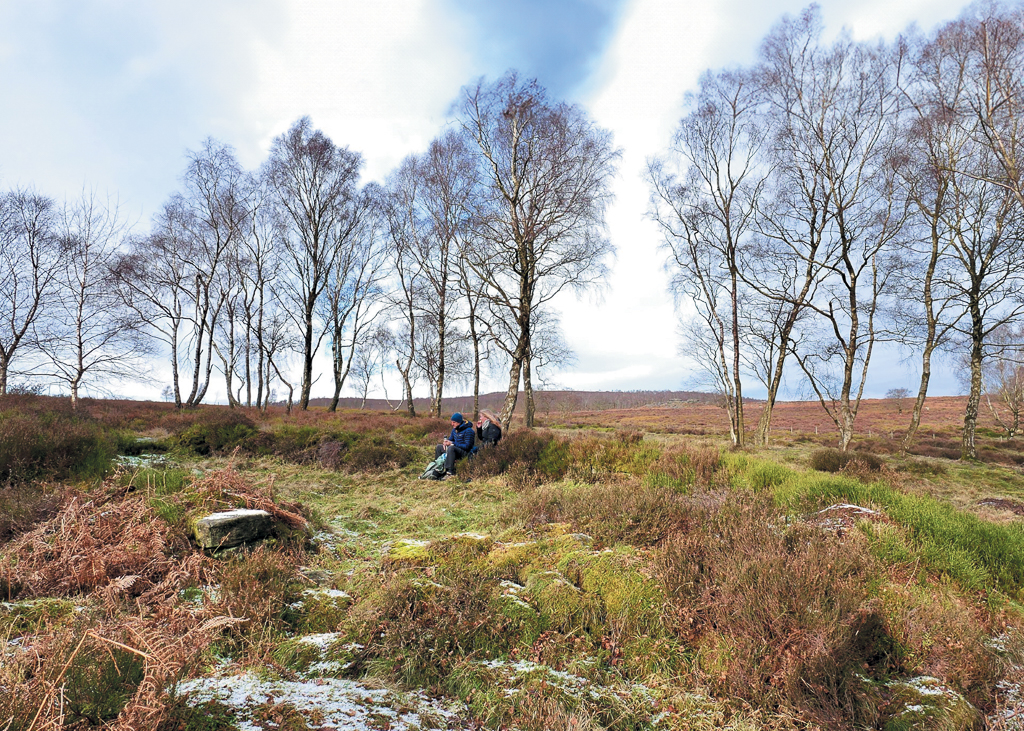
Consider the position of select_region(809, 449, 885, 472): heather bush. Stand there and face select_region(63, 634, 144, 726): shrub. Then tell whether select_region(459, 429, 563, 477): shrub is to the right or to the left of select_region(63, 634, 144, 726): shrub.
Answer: right

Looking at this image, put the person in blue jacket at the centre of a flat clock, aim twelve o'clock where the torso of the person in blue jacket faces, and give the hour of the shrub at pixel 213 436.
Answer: The shrub is roughly at 2 o'clock from the person in blue jacket.

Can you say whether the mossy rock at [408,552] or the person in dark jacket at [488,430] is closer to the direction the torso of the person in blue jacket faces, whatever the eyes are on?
the mossy rock

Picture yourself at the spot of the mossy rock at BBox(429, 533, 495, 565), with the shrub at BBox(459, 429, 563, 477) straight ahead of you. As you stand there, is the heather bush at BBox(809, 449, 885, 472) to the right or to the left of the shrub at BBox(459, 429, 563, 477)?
right

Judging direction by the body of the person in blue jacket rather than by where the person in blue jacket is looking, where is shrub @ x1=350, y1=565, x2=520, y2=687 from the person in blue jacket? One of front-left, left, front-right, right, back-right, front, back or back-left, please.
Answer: front-left

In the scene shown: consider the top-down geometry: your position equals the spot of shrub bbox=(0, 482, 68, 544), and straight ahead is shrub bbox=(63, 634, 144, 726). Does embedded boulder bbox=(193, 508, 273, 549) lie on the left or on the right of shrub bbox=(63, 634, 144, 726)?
left

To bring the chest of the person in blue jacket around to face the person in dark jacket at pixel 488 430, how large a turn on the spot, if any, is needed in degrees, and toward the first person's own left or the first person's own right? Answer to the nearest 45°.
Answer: approximately 180°

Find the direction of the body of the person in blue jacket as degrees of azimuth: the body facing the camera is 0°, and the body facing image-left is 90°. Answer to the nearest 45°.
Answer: approximately 45°
